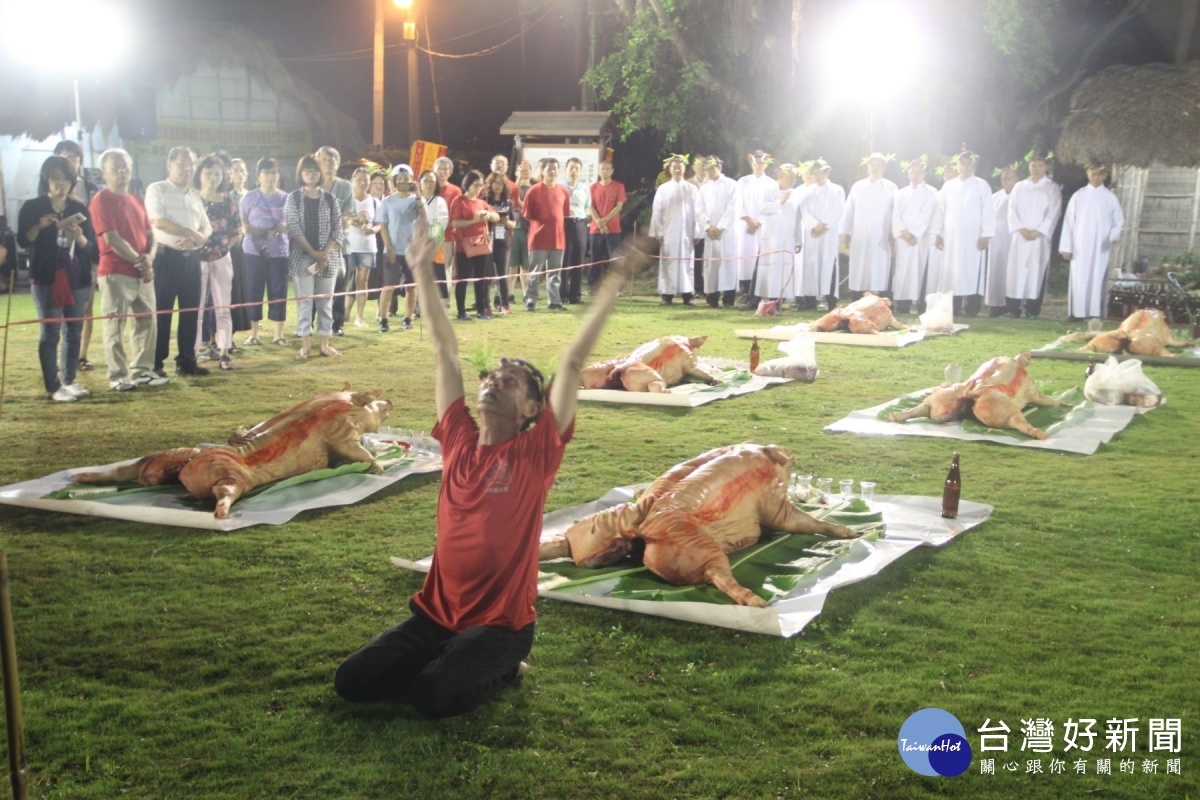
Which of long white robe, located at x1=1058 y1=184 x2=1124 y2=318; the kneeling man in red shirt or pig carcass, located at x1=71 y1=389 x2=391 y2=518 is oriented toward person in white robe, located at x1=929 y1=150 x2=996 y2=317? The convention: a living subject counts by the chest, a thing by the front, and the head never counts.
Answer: the pig carcass

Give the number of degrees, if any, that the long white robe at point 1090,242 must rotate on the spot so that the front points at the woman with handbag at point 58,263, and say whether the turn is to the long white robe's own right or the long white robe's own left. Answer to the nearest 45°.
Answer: approximately 45° to the long white robe's own right

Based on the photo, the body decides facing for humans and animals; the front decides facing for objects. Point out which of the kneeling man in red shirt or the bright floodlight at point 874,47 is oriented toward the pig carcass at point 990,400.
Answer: the bright floodlight

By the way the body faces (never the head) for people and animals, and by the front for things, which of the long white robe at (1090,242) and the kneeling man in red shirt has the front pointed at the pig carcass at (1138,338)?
the long white robe

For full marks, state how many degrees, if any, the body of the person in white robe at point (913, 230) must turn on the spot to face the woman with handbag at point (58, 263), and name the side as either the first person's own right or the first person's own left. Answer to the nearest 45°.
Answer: approximately 45° to the first person's own right

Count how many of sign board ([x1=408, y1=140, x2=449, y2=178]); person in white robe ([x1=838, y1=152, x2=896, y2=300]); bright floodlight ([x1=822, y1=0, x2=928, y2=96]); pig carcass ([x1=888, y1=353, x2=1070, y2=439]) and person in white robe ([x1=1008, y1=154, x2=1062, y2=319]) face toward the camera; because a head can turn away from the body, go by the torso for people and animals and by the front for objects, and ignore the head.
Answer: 4

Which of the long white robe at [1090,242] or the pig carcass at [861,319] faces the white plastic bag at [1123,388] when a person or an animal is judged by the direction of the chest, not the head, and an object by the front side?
the long white robe

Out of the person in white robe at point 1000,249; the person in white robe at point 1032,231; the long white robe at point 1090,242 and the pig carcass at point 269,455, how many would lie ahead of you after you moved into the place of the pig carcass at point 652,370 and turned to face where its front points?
3

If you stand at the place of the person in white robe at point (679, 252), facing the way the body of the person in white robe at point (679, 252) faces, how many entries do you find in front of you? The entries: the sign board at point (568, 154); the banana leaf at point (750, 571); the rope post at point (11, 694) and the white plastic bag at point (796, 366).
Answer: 3

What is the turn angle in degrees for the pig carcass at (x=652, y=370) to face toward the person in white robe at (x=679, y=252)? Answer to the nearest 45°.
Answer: approximately 45° to its left

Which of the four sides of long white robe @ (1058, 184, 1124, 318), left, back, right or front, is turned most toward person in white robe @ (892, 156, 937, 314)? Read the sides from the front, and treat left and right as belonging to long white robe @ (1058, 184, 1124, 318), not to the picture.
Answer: right
